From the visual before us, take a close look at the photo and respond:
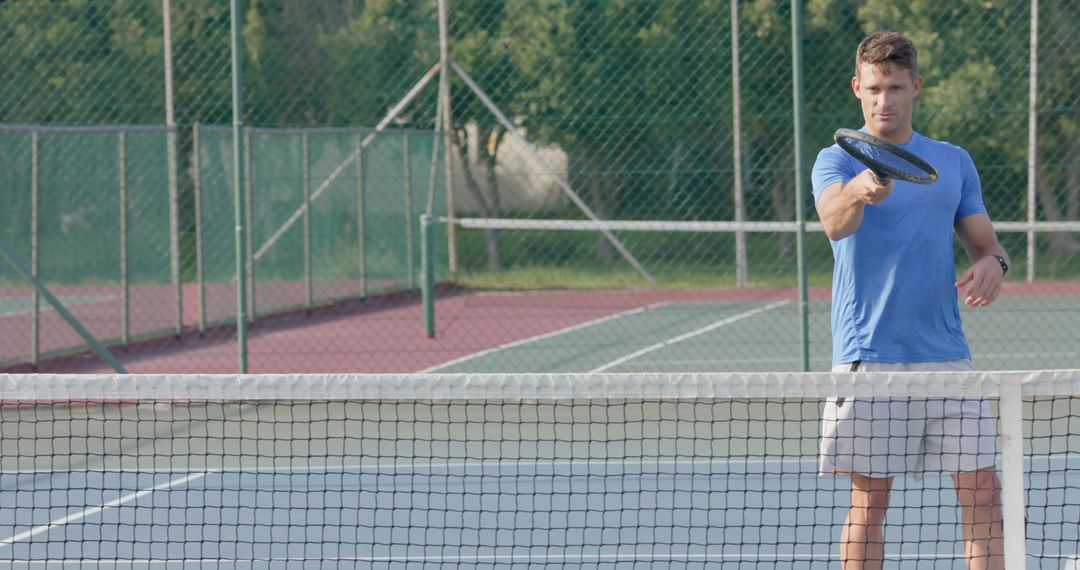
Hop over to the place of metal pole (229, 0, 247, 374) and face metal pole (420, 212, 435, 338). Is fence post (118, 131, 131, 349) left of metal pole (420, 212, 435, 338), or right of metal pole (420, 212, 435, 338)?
left

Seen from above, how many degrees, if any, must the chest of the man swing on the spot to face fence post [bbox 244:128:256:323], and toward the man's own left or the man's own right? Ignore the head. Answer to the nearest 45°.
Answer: approximately 135° to the man's own right

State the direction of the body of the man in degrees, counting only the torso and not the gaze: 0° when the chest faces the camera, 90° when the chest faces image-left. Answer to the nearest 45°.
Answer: approximately 0°

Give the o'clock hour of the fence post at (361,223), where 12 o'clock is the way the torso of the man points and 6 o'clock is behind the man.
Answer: The fence post is roughly at 5 o'clock from the man.

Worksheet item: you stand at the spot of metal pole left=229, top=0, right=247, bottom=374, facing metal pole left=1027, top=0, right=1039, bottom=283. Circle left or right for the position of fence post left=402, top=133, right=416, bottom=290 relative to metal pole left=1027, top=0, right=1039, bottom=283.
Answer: left

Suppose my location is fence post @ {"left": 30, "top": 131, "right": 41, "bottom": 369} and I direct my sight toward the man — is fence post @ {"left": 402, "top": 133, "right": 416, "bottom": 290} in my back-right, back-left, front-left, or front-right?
back-left

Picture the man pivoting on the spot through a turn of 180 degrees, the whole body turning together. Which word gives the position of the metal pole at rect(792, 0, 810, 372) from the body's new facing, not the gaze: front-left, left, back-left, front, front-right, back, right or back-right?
front

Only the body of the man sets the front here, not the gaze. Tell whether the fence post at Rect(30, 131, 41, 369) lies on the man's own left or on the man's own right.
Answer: on the man's own right

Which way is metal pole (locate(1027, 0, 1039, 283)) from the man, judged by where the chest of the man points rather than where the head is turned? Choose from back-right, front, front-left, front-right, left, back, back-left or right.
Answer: back

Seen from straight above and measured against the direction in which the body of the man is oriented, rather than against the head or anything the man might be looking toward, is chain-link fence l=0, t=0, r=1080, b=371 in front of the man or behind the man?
behind

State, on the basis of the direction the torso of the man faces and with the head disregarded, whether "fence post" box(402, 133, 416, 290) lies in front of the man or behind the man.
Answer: behind
